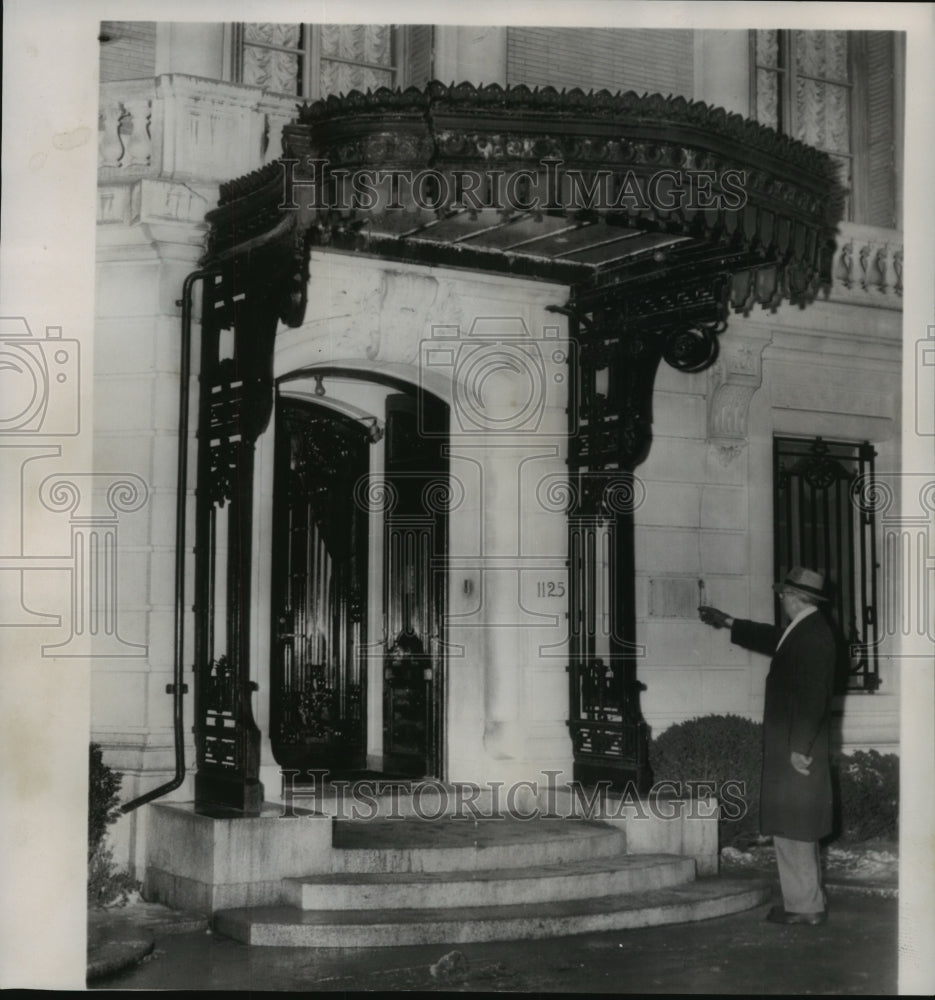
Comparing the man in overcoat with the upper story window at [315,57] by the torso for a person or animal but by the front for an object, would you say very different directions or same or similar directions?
very different directions

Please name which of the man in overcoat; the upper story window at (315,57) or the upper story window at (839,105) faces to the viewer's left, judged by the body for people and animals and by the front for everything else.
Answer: the man in overcoat

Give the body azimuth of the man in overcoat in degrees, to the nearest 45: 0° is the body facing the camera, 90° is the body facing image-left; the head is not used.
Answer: approximately 90°

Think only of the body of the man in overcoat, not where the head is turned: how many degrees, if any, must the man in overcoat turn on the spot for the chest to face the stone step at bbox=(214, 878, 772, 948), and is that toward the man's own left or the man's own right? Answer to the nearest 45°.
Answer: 0° — they already face it

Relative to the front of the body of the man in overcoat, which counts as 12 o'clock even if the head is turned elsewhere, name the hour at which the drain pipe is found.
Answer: The drain pipe is roughly at 12 o'clock from the man in overcoat.

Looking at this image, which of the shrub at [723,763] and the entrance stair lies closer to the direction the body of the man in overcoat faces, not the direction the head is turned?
the entrance stair

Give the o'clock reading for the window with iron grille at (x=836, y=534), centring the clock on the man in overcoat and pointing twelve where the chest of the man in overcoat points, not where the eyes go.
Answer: The window with iron grille is roughly at 3 o'clock from the man in overcoat.

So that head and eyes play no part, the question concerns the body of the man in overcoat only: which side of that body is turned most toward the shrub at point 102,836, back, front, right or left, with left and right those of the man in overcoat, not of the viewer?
front

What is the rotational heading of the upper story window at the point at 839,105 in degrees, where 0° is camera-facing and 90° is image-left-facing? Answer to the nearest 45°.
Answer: approximately 315°

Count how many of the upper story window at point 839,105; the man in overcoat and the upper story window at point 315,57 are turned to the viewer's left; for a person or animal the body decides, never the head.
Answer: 1

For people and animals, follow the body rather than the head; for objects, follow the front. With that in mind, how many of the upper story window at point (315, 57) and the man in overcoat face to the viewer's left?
1
